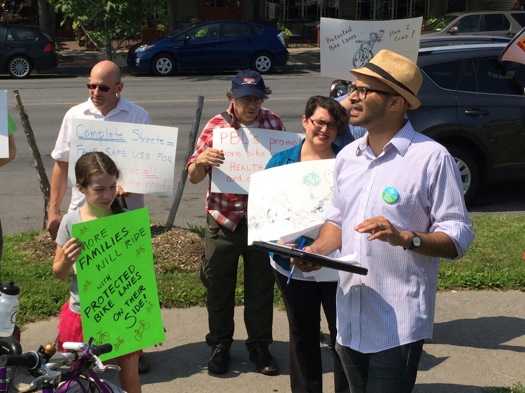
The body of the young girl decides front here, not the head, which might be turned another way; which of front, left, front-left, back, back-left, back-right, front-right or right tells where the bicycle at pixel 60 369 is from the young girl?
front-right

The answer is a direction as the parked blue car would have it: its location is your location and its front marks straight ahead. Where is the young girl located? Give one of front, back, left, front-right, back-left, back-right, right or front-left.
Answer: left

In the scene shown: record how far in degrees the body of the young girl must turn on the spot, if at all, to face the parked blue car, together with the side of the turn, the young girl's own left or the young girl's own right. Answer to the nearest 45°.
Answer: approximately 135° to the young girl's own left

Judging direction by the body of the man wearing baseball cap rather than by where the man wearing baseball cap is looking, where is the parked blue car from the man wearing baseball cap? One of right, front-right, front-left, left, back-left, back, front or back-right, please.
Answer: back

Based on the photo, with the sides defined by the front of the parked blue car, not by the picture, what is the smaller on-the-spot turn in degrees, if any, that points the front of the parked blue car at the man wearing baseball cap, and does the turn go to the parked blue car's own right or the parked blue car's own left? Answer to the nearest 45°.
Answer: approximately 90° to the parked blue car's own left

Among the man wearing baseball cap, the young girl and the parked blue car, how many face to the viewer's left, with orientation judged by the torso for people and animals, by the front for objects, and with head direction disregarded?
1

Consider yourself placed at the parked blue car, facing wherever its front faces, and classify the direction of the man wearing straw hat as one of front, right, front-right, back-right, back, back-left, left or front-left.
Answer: left

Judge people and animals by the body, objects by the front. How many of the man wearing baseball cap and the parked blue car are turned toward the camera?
1

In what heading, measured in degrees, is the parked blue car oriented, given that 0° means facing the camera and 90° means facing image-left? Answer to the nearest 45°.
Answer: approximately 90°

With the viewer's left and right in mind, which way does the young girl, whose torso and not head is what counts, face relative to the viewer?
facing the viewer and to the right of the viewer

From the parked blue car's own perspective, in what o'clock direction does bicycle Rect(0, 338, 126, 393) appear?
The bicycle is roughly at 9 o'clock from the parked blue car.

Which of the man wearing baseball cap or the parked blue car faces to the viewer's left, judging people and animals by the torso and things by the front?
the parked blue car

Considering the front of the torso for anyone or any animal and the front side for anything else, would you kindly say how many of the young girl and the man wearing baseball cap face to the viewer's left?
0

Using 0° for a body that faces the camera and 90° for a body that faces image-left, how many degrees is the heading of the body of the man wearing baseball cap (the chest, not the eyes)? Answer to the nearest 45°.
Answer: approximately 0°

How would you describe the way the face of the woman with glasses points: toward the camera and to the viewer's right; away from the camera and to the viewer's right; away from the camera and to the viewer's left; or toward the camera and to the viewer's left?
toward the camera and to the viewer's right
